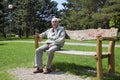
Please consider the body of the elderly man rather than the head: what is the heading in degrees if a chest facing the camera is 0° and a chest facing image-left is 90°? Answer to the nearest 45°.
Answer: approximately 45°
